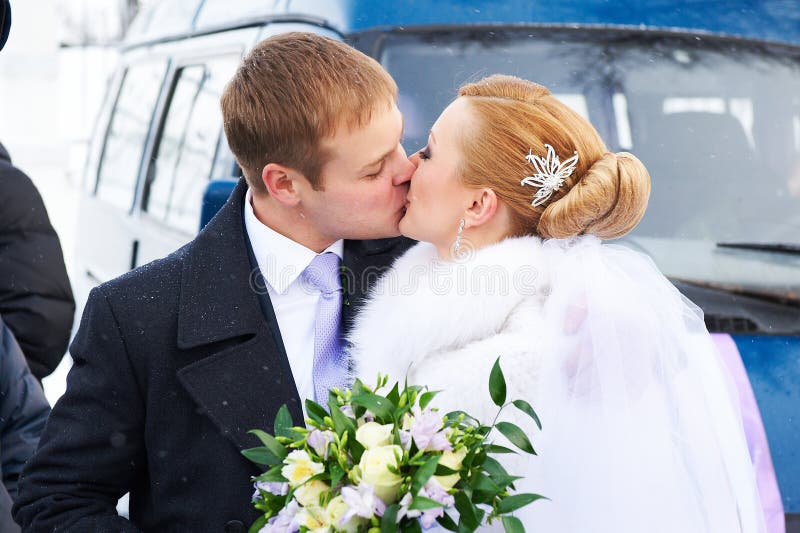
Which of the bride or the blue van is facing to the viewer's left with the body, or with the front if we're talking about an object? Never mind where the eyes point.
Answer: the bride

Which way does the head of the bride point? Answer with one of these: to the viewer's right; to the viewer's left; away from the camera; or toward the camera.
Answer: to the viewer's left

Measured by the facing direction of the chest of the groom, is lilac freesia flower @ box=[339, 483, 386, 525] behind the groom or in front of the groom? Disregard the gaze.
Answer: in front

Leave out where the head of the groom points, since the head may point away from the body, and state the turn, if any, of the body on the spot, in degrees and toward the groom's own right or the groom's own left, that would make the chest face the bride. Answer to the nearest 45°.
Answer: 0° — they already face them

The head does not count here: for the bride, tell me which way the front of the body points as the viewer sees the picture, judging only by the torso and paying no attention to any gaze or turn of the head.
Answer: to the viewer's left

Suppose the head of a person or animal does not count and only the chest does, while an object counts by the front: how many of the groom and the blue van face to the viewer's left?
0

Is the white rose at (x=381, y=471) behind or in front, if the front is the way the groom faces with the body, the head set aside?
in front

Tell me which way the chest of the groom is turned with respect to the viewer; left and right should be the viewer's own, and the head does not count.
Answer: facing the viewer and to the right of the viewer

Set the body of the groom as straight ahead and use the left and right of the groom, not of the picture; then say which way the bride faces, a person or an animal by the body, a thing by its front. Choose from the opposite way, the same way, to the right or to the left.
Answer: the opposite way

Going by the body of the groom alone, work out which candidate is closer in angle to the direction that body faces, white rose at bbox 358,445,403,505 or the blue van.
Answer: the white rose
